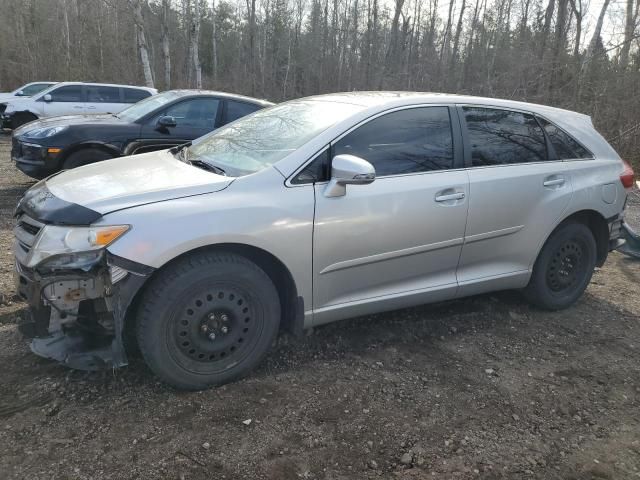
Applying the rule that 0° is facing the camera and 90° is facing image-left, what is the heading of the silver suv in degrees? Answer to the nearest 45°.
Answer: approximately 45°

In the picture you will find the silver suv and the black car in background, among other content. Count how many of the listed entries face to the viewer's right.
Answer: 0
